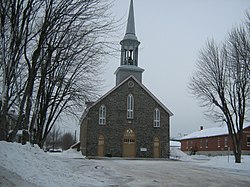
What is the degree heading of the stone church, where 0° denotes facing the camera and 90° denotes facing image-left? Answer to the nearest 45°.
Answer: approximately 0°

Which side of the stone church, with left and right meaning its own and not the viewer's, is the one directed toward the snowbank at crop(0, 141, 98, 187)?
front
